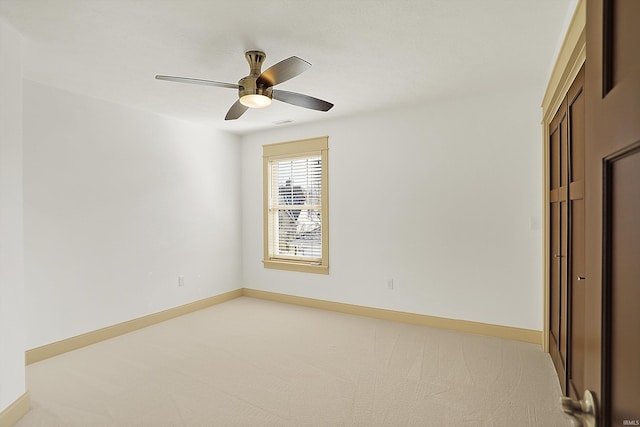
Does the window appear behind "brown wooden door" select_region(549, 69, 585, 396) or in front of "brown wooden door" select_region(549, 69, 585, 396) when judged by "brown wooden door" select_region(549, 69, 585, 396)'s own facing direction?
in front

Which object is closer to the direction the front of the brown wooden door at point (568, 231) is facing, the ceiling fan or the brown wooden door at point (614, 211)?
the ceiling fan

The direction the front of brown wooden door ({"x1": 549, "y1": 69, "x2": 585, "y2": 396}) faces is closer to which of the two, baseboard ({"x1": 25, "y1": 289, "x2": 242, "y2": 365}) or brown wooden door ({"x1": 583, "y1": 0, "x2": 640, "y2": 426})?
the baseboard

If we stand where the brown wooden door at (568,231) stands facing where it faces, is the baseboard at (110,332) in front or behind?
in front

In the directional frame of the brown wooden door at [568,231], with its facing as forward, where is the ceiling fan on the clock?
The ceiling fan is roughly at 11 o'clock from the brown wooden door.

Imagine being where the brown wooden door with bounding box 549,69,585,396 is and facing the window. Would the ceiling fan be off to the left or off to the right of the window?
left

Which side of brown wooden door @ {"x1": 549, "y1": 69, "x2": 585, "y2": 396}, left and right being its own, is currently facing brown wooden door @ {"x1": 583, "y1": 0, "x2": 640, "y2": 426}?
left

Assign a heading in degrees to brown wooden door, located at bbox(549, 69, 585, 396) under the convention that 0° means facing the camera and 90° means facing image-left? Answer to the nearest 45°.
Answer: approximately 90°
